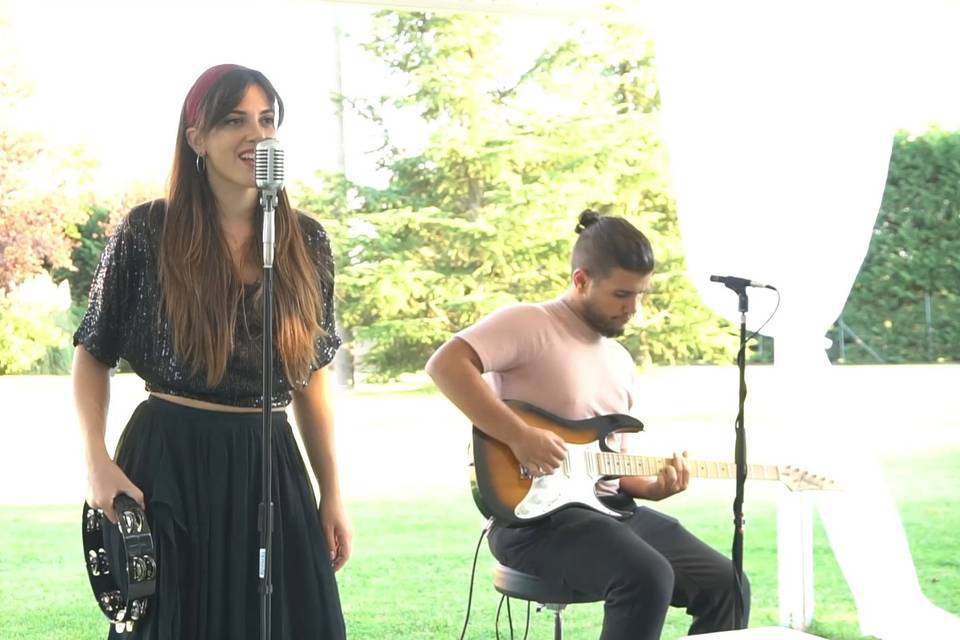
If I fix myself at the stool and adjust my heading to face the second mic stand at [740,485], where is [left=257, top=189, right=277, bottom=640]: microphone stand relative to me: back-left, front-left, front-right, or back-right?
back-right

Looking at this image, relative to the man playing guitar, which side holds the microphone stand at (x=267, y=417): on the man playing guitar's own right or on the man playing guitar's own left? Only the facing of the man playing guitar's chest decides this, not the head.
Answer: on the man playing guitar's own right

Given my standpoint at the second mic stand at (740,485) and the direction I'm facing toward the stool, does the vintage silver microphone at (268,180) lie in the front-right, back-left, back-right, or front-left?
front-left

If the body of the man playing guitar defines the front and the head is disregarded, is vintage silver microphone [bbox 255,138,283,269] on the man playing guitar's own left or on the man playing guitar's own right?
on the man playing guitar's own right
